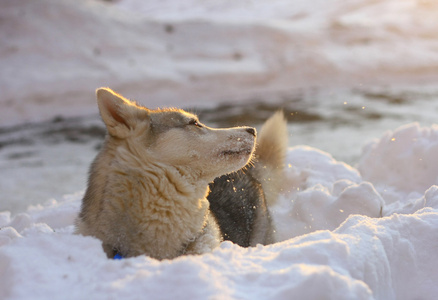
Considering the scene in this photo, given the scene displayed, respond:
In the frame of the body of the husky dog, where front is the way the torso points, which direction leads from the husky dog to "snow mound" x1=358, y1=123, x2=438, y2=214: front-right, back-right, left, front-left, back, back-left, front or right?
back

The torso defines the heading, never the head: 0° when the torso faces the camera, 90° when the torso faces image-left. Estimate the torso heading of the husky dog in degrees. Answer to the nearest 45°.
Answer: approximately 45°
